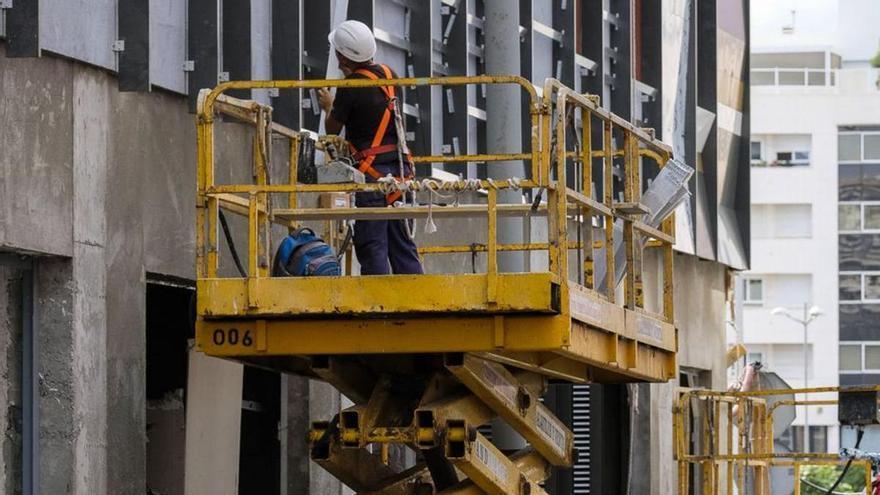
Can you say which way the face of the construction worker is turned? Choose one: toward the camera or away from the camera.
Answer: away from the camera

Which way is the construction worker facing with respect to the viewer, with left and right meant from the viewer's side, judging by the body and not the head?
facing away from the viewer and to the left of the viewer

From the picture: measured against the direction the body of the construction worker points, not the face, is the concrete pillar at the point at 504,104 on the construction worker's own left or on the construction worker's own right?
on the construction worker's own right

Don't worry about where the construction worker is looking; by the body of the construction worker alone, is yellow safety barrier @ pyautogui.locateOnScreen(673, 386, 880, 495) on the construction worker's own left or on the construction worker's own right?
on the construction worker's own right
